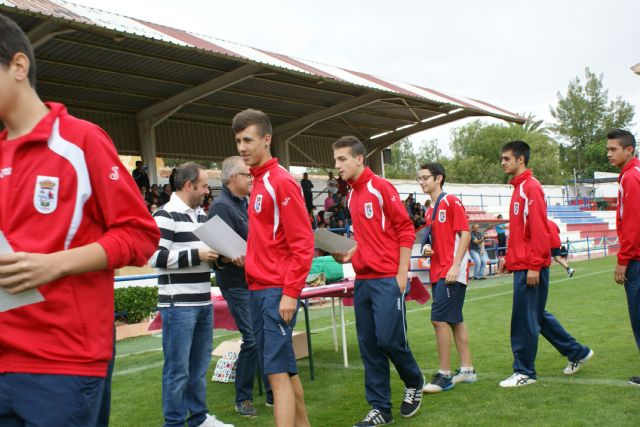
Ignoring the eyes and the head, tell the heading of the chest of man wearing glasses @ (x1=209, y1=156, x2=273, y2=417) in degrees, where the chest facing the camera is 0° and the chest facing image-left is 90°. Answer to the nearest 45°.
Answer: approximately 270°

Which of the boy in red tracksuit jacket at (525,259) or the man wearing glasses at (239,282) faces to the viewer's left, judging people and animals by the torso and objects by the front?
the boy in red tracksuit jacket

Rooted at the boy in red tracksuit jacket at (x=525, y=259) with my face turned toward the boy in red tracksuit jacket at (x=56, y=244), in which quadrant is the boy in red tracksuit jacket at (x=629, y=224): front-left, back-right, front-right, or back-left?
back-left

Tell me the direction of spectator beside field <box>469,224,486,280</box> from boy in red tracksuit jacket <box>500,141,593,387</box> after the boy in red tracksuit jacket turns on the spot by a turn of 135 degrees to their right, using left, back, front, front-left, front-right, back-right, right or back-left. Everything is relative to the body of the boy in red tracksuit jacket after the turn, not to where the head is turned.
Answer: front-left

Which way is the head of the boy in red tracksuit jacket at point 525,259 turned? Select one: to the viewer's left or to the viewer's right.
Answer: to the viewer's left

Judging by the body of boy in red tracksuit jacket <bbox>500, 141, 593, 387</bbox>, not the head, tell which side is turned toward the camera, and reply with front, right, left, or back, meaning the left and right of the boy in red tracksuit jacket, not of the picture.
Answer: left

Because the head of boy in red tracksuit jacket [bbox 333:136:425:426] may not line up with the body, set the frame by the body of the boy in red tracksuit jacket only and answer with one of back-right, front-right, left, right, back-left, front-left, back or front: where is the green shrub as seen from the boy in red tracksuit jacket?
right

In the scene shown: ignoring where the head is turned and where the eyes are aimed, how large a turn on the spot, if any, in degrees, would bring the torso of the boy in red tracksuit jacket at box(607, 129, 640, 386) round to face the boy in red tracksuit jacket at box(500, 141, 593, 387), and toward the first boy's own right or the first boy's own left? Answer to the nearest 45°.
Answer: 0° — they already face them

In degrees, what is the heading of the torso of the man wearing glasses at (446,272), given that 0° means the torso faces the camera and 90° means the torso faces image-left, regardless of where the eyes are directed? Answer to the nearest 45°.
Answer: approximately 45°

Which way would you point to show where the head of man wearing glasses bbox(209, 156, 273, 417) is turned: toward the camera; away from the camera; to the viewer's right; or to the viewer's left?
to the viewer's right

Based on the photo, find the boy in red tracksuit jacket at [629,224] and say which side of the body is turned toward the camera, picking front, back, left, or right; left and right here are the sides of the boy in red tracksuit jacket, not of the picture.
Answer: left

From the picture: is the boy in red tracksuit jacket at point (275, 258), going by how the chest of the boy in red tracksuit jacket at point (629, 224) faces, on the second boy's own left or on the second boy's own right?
on the second boy's own left

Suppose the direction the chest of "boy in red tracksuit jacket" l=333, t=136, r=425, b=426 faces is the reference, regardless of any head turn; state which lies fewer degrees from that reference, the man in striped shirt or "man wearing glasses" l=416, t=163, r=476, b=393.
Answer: the man in striped shirt

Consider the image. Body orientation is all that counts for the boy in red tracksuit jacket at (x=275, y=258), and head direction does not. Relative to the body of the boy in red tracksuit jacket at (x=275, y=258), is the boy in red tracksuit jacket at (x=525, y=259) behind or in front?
behind

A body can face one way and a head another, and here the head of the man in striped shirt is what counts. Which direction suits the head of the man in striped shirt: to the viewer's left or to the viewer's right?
to the viewer's right
